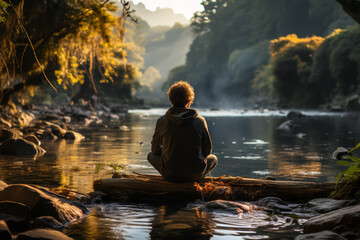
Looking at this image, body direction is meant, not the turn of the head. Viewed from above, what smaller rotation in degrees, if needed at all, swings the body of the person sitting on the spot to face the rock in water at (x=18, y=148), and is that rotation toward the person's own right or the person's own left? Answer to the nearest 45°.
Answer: approximately 45° to the person's own left

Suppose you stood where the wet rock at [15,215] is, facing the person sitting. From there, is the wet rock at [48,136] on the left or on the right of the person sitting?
left

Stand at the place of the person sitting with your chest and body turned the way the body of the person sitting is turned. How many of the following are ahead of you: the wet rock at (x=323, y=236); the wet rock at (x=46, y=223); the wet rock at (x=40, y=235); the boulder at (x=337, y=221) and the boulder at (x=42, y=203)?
0

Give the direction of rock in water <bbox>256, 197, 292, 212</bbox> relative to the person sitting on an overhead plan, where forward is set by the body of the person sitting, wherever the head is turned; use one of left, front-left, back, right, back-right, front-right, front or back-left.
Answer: right

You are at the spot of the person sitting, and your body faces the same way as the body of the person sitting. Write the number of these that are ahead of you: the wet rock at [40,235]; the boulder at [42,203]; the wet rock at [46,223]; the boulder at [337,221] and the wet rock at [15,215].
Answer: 0

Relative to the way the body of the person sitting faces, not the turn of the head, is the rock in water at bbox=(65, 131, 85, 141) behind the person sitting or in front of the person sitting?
in front

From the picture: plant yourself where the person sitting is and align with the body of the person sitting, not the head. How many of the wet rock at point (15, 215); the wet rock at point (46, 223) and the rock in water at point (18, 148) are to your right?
0

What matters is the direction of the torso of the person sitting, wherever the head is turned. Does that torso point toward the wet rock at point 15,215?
no

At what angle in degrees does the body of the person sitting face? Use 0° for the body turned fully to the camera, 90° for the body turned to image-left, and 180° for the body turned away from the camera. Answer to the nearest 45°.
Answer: approximately 180°

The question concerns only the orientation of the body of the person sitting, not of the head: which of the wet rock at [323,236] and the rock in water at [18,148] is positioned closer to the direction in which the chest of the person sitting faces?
the rock in water

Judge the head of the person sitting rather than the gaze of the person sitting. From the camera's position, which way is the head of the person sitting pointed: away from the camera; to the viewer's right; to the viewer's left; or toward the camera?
away from the camera

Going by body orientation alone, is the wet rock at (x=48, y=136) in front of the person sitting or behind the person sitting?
in front

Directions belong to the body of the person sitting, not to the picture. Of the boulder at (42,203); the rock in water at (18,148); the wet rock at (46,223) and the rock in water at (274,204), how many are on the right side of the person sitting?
1

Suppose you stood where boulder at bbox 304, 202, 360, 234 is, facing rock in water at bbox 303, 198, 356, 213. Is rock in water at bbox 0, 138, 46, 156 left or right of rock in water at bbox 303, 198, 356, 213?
left

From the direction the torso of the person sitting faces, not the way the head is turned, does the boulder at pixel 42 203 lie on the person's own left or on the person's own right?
on the person's own left

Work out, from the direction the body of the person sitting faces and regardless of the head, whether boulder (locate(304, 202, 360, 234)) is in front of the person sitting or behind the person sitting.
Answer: behind

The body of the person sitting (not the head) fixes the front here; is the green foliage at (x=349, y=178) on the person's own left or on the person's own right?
on the person's own right
